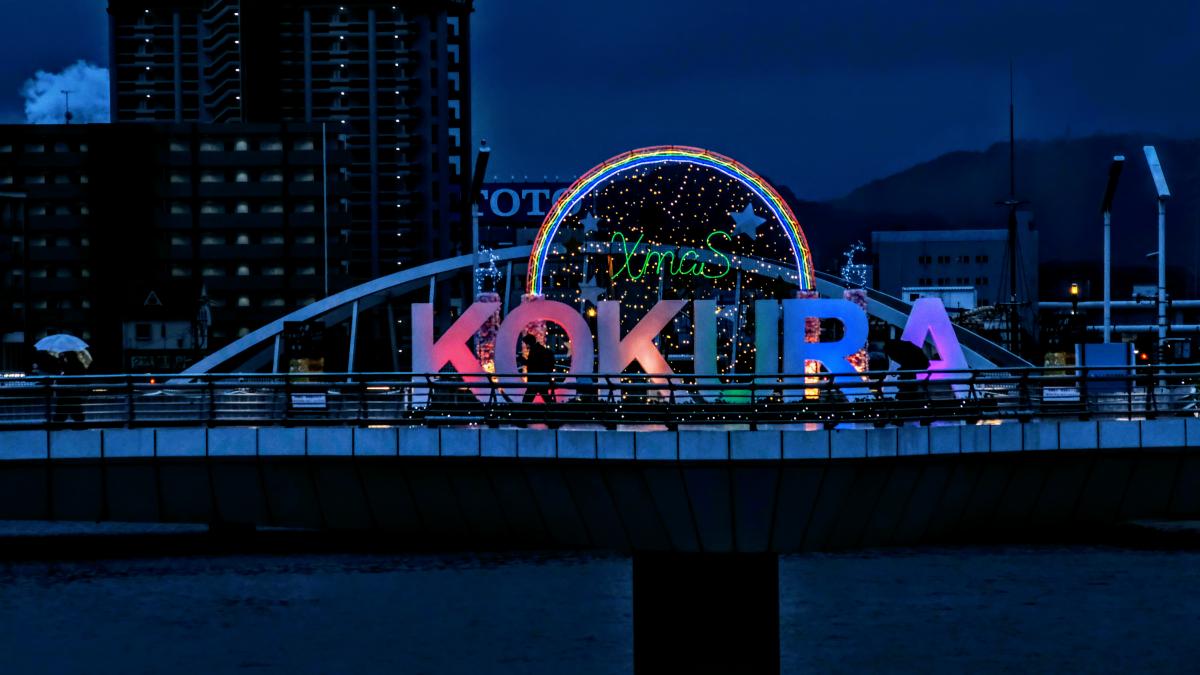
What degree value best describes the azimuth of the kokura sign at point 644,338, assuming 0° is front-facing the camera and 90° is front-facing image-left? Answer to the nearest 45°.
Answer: approximately 0°
